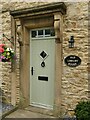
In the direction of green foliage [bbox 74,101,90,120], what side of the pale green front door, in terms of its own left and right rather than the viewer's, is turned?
left

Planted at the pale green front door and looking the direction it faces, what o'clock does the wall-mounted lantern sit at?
The wall-mounted lantern is roughly at 9 o'clock from the pale green front door.

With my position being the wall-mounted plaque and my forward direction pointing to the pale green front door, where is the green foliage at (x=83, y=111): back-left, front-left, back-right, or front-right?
back-left

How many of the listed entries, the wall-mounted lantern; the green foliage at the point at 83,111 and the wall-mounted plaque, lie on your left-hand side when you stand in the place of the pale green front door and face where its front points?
3

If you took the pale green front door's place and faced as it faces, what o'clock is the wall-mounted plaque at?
The wall-mounted plaque is roughly at 9 o'clock from the pale green front door.
